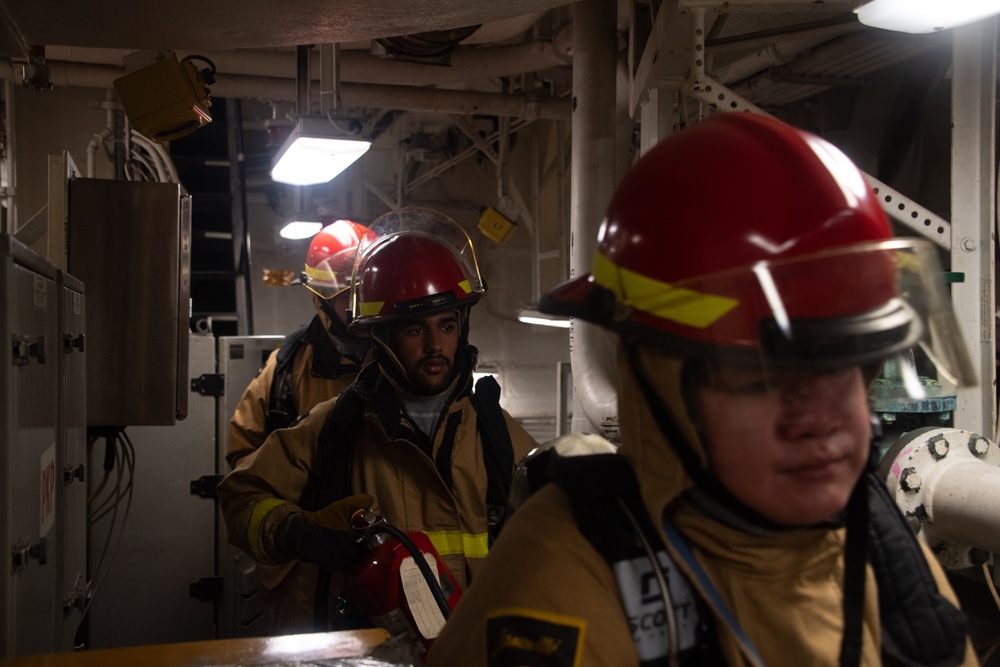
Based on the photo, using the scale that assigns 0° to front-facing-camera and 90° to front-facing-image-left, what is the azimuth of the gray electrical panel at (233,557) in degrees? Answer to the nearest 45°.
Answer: approximately 0°

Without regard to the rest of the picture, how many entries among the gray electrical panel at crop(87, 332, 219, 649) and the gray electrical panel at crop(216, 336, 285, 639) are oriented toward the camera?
2

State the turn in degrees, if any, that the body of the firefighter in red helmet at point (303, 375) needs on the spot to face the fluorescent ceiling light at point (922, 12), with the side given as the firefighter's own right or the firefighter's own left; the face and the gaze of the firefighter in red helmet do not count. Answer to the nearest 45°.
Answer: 0° — they already face it

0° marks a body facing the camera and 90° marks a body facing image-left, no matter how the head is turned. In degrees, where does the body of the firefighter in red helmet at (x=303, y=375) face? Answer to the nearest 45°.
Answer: approximately 315°

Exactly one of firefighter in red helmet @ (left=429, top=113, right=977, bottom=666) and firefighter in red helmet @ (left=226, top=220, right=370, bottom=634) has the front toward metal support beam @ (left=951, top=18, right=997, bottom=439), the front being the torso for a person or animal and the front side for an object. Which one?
firefighter in red helmet @ (left=226, top=220, right=370, bottom=634)

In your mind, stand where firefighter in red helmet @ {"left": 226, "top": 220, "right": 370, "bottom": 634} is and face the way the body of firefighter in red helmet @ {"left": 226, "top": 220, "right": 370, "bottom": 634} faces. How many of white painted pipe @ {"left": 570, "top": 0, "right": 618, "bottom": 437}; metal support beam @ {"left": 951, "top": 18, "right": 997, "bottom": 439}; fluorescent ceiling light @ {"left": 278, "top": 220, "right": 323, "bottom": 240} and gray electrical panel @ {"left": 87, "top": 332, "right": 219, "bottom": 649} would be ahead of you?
2

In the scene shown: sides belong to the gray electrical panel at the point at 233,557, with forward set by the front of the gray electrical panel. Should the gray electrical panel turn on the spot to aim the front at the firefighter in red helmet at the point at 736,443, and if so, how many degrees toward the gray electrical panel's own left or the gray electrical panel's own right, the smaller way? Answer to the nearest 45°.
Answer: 0° — it already faces them
